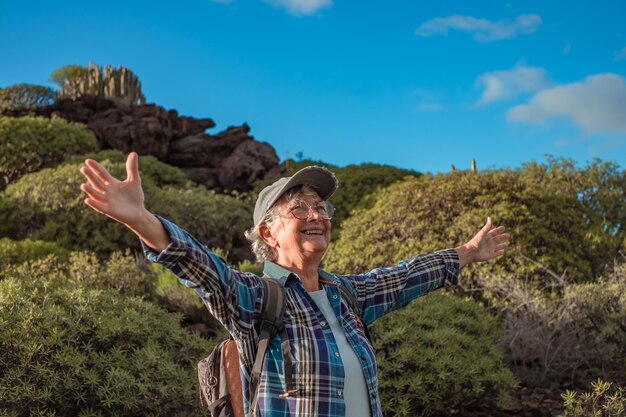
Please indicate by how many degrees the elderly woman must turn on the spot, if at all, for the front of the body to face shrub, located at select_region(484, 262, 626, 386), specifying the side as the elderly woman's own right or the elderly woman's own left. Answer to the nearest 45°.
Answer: approximately 90° to the elderly woman's own left

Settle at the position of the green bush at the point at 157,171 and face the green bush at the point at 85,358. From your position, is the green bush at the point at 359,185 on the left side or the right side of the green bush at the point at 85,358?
left

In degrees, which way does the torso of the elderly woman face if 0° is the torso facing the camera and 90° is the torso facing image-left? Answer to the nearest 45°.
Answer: approximately 315°

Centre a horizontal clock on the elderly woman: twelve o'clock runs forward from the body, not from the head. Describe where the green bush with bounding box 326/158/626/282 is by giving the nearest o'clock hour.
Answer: The green bush is roughly at 8 o'clock from the elderly woman.

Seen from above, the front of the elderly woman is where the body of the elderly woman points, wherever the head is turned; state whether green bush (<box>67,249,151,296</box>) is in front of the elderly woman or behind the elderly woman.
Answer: behind

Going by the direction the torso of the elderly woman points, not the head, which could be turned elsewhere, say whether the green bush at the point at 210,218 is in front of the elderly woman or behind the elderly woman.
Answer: behind

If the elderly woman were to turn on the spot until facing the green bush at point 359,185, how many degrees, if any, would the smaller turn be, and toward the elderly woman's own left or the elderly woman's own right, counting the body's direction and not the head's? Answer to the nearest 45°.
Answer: approximately 135° to the elderly woman's own left
